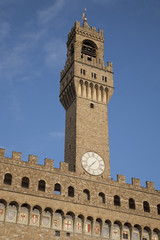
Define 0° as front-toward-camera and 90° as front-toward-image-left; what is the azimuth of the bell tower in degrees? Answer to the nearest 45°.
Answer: approximately 0°
